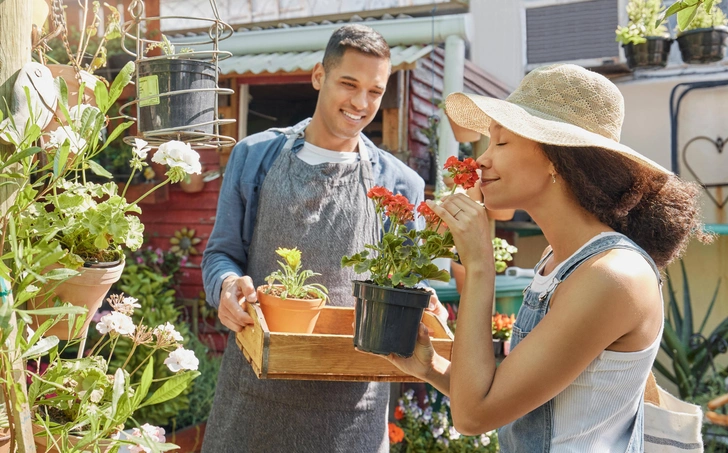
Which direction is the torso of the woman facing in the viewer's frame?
to the viewer's left

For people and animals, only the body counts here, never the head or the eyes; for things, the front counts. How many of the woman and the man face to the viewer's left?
1

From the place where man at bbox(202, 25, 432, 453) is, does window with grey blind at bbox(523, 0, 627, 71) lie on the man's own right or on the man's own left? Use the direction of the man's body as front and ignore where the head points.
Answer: on the man's own left

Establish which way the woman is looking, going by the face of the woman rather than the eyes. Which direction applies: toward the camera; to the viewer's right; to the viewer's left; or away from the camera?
to the viewer's left

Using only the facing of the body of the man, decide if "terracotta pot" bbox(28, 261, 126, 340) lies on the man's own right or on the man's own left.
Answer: on the man's own right

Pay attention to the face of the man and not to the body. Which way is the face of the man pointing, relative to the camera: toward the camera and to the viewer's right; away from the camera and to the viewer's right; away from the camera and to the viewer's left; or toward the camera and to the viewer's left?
toward the camera and to the viewer's right

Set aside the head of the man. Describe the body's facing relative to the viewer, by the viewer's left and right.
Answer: facing the viewer and to the right of the viewer
